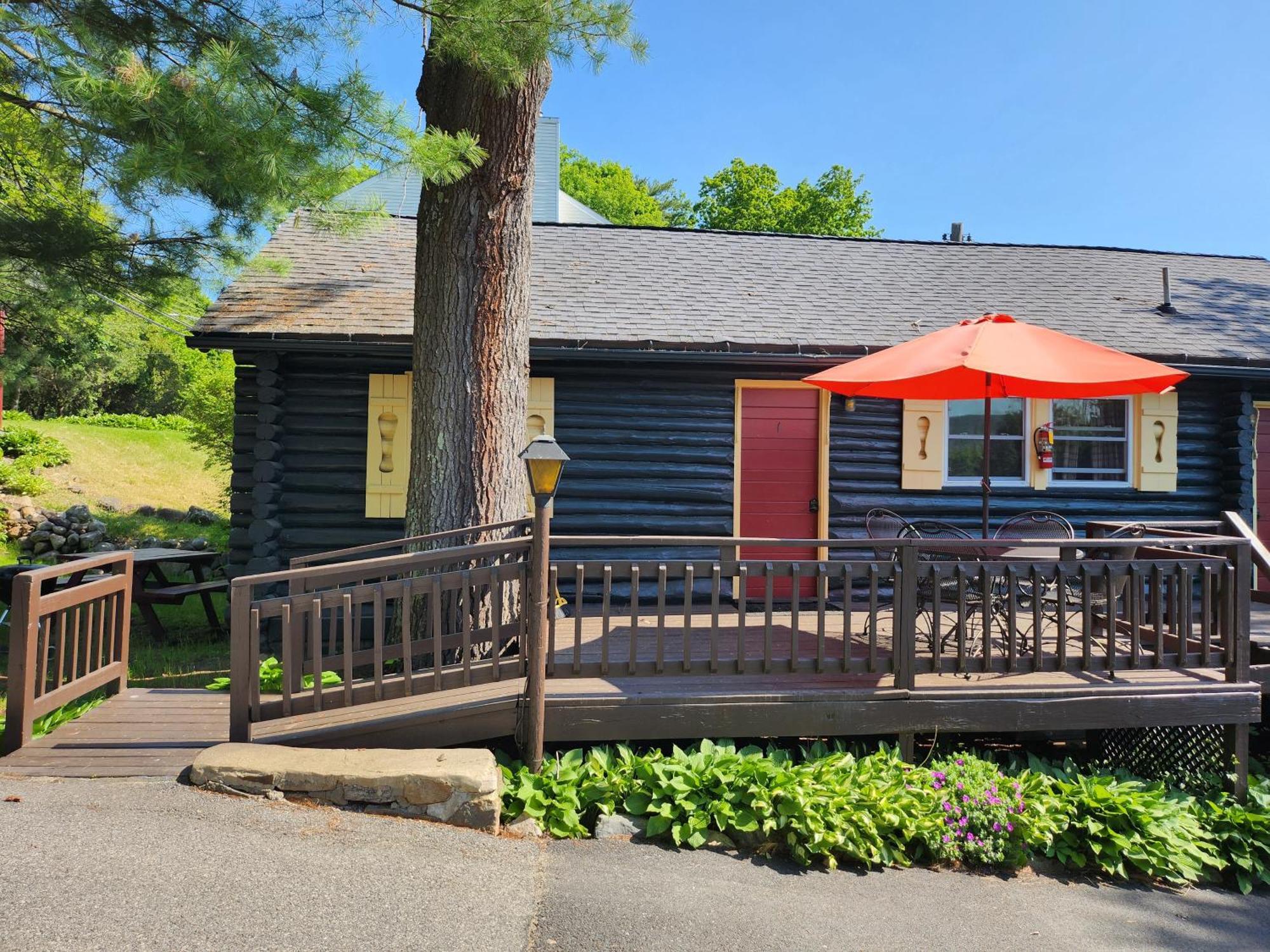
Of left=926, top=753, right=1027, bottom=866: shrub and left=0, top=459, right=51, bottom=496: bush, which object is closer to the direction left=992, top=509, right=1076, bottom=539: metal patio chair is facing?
the shrub

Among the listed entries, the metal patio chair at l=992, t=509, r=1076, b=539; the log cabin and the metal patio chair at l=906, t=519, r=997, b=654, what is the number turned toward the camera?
2

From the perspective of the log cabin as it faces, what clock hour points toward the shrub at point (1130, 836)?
The shrub is roughly at 11 o'clock from the log cabin.

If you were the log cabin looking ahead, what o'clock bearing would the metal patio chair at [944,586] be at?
The metal patio chair is roughly at 11 o'clock from the log cabin.

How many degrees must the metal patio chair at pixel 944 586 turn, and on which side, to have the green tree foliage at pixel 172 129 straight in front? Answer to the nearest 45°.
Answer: approximately 135° to its left

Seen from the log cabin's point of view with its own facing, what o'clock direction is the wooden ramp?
The wooden ramp is roughly at 1 o'clock from the log cabin.

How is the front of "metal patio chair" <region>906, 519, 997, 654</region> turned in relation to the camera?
facing away from the viewer and to the right of the viewer

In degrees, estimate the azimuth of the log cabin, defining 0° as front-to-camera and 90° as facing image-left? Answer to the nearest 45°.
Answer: approximately 0°

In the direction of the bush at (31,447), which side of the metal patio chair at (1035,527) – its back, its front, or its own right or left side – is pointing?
right

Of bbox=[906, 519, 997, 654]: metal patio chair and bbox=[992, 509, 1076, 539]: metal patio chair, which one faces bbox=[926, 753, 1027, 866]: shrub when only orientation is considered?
bbox=[992, 509, 1076, 539]: metal patio chair
